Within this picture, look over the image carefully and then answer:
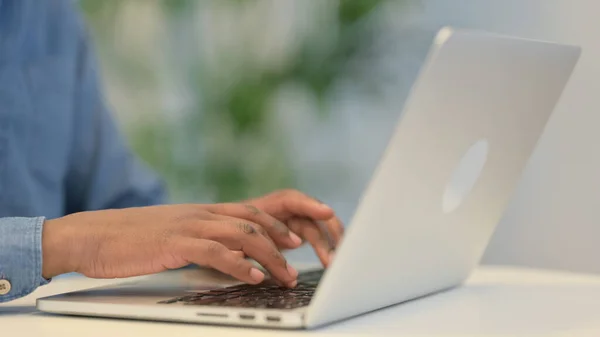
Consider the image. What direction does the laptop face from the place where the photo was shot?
facing away from the viewer and to the left of the viewer
